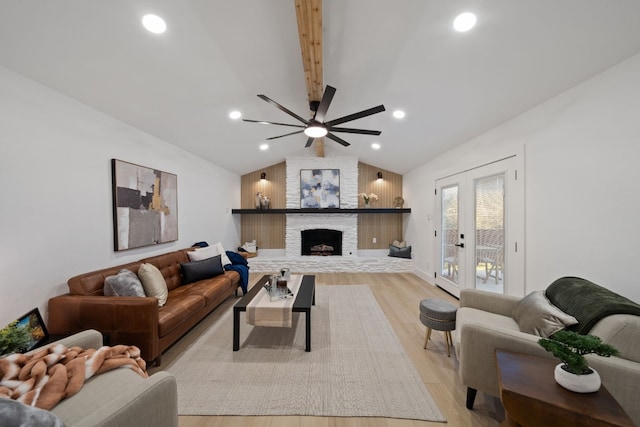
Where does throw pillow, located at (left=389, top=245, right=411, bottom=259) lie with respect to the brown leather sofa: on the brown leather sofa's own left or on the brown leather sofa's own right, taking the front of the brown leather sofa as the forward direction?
on the brown leather sofa's own left

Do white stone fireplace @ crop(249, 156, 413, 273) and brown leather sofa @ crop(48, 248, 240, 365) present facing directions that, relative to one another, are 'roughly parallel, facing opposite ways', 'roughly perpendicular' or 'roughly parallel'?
roughly perpendicular

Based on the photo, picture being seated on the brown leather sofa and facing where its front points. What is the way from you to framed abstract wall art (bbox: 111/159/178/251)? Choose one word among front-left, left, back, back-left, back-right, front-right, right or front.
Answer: back-left

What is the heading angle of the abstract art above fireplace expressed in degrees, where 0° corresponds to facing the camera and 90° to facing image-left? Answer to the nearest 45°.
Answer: approximately 0°

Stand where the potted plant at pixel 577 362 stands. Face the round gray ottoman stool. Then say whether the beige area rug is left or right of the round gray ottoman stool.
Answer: left

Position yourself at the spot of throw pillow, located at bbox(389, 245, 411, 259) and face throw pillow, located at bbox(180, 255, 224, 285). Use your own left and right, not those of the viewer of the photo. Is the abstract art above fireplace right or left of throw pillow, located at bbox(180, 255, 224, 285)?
right

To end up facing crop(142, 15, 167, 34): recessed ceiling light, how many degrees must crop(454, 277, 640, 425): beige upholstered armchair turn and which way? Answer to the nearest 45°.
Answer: approximately 45° to its left

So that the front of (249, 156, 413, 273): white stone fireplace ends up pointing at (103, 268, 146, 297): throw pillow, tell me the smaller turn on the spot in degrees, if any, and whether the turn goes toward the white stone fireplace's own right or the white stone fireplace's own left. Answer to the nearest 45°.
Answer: approximately 45° to the white stone fireplace's own right

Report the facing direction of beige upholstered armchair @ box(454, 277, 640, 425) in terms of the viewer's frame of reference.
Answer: facing to the left of the viewer

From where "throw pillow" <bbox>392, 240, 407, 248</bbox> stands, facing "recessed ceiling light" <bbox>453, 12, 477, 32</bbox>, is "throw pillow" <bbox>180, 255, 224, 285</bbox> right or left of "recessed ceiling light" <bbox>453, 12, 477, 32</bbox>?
right
